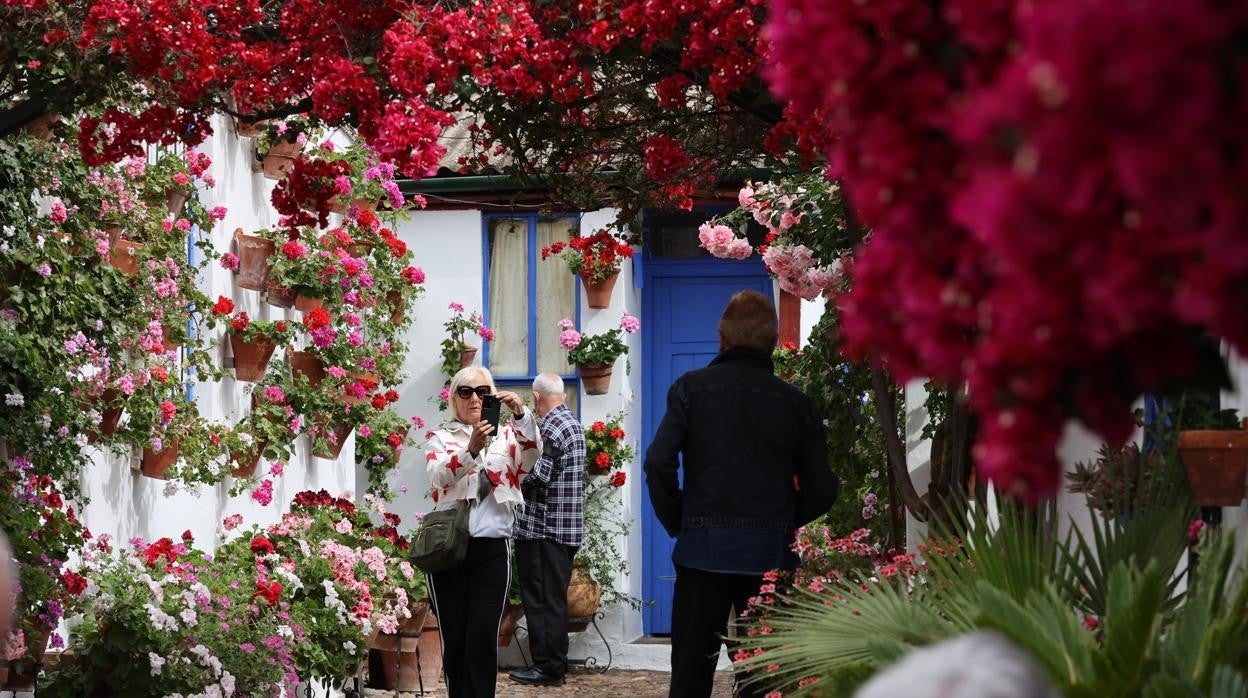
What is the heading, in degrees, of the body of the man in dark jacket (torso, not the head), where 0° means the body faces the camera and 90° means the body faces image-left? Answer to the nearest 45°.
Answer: approximately 180°

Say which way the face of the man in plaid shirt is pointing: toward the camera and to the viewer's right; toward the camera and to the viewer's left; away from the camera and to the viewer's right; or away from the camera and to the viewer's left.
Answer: away from the camera and to the viewer's left

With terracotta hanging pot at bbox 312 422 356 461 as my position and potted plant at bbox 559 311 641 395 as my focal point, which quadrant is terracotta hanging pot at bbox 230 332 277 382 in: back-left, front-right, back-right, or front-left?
back-right

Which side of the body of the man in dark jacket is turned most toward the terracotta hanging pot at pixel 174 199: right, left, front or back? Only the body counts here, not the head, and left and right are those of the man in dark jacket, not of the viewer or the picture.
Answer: left

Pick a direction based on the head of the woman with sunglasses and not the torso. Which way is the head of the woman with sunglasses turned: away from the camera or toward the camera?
toward the camera

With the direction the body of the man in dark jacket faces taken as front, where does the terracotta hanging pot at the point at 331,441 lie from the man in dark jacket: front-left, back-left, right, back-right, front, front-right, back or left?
front-left

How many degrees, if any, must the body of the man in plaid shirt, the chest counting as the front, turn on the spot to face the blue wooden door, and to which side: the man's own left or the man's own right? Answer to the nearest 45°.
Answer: approximately 90° to the man's own right

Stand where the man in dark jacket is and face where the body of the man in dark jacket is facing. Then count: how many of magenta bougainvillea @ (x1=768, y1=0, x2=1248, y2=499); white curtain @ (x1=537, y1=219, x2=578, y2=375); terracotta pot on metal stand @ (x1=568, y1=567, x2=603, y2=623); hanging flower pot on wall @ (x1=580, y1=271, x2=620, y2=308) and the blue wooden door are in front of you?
4

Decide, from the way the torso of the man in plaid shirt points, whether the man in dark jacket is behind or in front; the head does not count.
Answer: behind

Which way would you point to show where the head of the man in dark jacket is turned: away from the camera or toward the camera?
away from the camera

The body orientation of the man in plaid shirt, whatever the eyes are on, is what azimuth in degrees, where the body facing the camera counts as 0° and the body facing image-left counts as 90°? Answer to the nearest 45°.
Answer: approximately 135°

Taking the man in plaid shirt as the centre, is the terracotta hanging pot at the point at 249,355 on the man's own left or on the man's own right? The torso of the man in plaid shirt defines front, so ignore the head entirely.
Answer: on the man's own left
